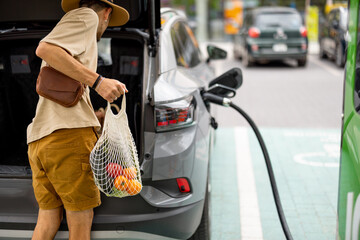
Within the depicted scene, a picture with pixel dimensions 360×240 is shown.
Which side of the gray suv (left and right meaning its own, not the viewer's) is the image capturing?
back

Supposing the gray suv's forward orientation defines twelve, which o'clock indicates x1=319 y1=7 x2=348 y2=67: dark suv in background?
The dark suv in background is roughly at 1 o'clock from the gray suv.

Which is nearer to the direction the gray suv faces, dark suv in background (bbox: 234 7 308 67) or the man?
the dark suv in background

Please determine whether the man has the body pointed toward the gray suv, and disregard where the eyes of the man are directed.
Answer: yes
